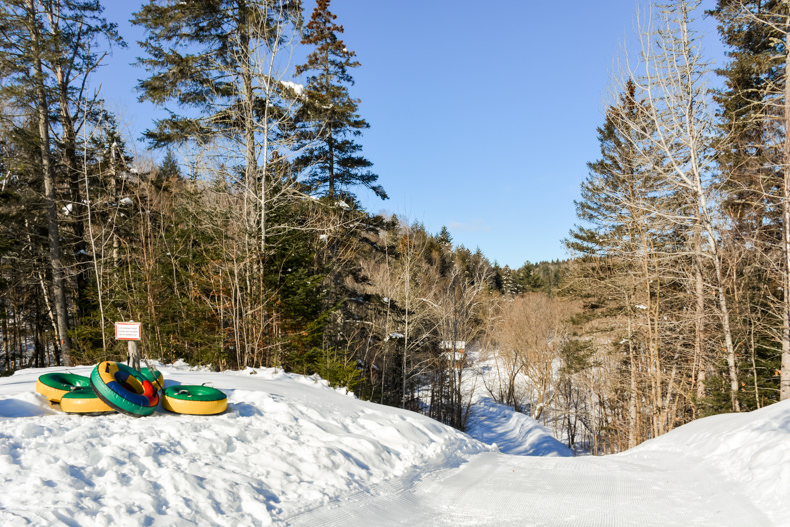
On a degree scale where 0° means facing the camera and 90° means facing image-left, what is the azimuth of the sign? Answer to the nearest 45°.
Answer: approximately 0°

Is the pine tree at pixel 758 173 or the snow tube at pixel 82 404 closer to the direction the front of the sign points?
the snow tube

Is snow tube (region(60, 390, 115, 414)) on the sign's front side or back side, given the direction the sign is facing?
on the front side

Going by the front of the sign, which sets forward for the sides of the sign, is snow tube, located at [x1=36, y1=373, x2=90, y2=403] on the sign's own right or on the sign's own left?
on the sign's own right

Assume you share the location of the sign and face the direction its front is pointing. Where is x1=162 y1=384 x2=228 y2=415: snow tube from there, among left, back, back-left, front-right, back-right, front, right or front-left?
front-left

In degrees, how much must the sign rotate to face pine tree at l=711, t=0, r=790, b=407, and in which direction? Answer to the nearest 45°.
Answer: approximately 90° to its left
